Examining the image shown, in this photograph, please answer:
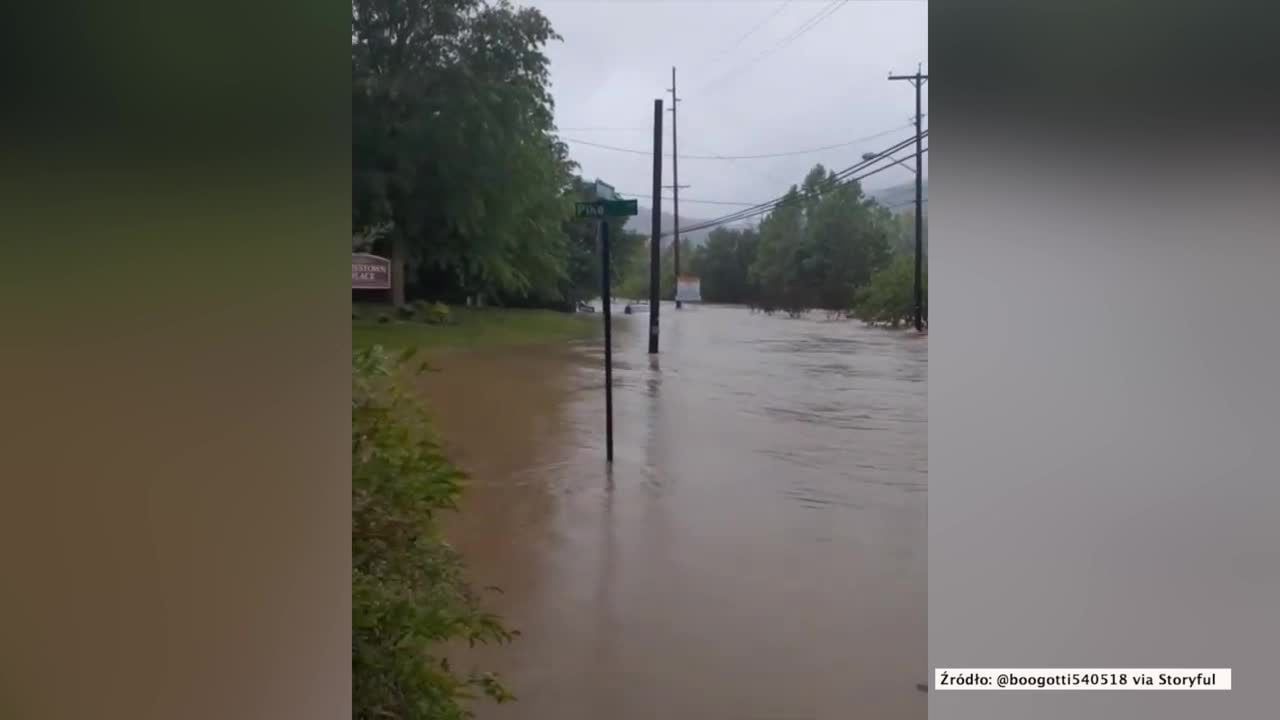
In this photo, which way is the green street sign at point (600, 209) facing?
toward the camera

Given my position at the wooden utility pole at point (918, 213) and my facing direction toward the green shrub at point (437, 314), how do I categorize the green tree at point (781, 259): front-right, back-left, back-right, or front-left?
front-right
